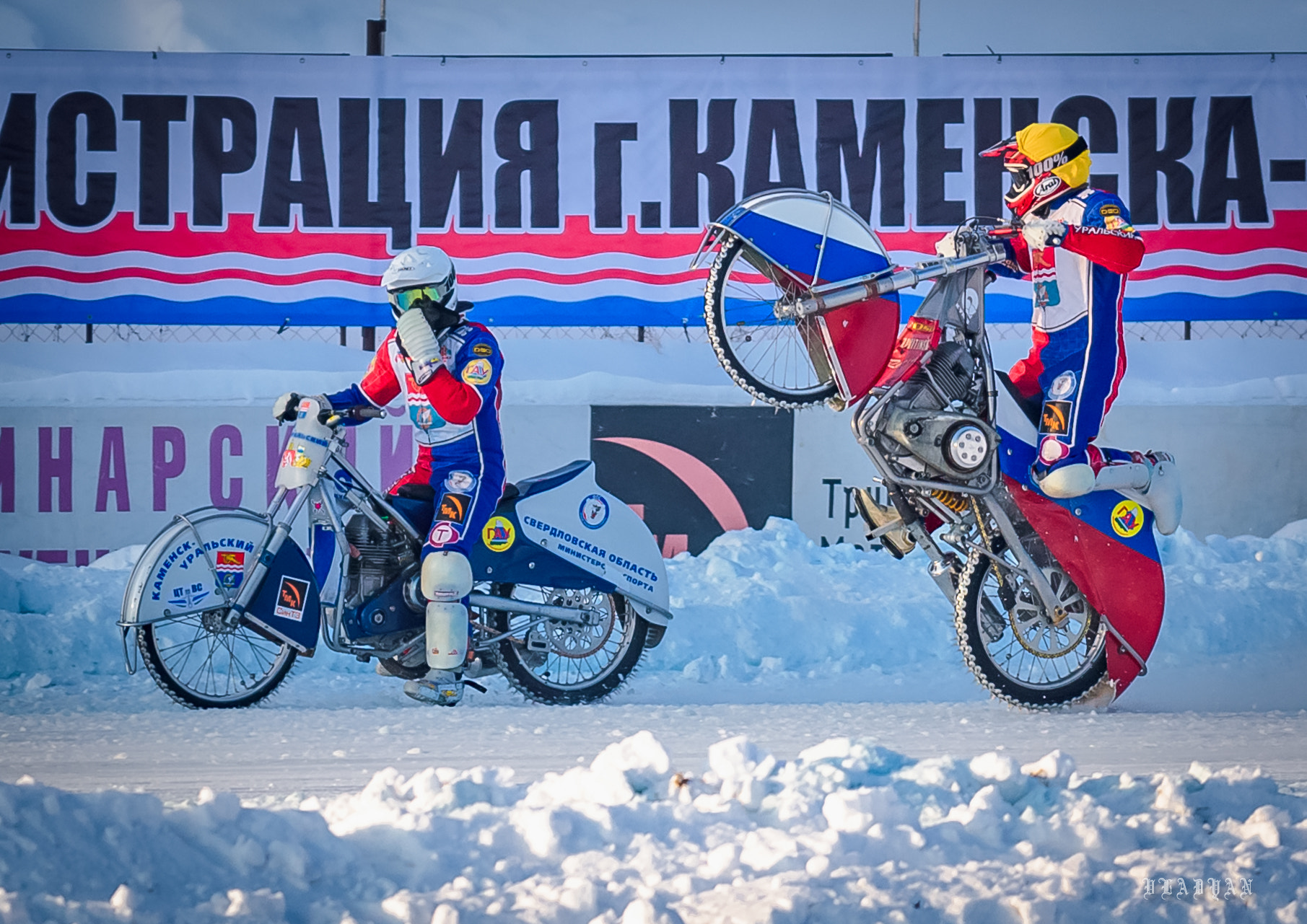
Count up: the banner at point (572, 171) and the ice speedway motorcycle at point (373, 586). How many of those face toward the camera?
1

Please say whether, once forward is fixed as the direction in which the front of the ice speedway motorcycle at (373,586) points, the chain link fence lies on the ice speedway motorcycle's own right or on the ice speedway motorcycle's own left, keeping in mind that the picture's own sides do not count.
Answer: on the ice speedway motorcycle's own right

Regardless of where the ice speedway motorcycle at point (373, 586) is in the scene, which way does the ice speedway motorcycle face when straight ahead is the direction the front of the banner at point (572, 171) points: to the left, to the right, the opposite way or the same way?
to the right

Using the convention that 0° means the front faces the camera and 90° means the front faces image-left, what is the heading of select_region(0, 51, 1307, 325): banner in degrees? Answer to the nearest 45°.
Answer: approximately 0°

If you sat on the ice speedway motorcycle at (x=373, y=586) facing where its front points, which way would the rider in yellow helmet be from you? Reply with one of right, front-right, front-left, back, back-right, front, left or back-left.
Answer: back

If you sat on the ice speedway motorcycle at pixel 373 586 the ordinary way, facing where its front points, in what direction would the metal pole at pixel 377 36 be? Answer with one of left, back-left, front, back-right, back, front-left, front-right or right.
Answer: right

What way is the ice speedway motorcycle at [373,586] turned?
to the viewer's left

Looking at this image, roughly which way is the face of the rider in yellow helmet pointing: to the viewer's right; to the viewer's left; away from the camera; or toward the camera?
to the viewer's left

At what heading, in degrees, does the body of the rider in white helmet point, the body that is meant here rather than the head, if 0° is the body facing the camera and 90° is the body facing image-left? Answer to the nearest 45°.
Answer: approximately 45°

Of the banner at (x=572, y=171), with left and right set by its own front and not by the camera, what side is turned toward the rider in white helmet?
front
